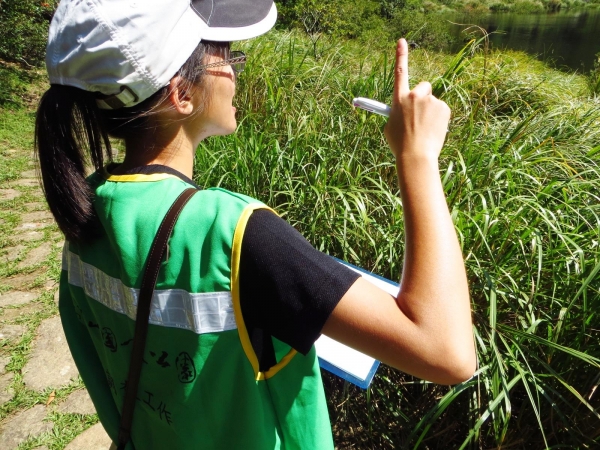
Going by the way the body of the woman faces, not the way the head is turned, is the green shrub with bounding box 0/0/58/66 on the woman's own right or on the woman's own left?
on the woman's own left

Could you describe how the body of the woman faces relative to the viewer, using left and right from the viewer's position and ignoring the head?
facing away from the viewer and to the right of the viewer
